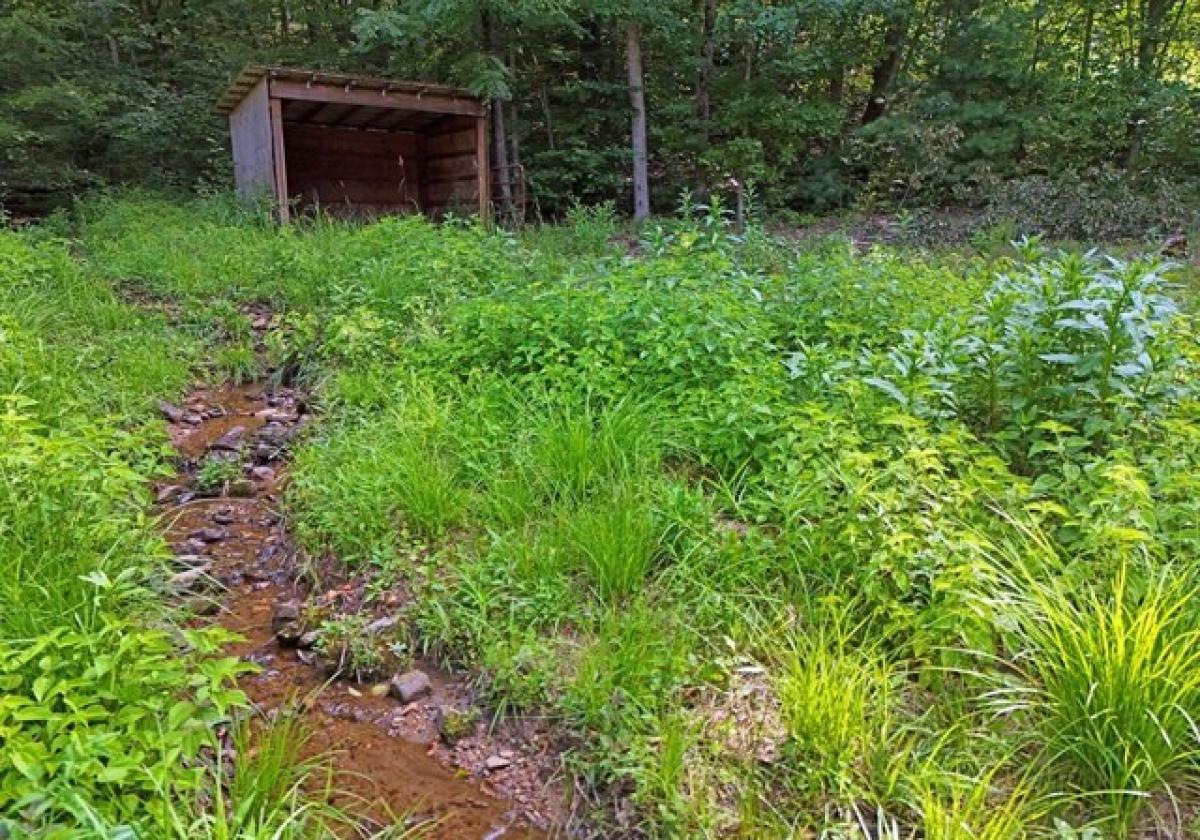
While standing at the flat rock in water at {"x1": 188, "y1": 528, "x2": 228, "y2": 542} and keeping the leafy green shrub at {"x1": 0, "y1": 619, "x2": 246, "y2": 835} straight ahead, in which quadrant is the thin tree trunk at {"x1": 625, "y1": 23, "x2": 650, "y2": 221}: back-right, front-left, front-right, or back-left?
back-left

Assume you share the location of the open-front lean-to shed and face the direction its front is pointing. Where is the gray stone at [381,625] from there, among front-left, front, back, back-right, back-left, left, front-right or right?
front-right

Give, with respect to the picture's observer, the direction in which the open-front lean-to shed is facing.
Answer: facing the viewer and to the right of the viewer

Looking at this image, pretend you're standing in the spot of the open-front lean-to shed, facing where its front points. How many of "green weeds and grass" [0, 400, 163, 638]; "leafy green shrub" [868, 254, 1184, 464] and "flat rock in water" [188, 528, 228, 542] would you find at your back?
0

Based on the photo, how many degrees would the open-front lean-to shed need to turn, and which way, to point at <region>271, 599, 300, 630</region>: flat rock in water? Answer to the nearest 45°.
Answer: approximately 45° to its right

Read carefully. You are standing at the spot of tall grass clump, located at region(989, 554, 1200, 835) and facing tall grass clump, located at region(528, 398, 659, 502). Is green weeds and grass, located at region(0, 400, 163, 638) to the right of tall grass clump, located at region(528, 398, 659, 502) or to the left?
left

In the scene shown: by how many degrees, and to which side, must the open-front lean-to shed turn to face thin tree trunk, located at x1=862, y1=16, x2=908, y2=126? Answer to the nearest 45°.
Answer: approximately 45° to its left

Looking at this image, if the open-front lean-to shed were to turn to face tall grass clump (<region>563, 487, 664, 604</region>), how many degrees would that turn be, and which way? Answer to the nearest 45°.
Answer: approximately 45° to its right

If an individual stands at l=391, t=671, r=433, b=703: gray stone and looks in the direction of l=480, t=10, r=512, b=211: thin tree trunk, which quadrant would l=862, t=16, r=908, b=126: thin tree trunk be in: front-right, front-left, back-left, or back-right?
front-right

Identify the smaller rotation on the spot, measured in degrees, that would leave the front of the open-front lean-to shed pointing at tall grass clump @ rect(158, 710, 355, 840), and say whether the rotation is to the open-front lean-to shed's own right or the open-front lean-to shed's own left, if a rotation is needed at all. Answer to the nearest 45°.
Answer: approximately 45° to the open-front lean-to shed's own right

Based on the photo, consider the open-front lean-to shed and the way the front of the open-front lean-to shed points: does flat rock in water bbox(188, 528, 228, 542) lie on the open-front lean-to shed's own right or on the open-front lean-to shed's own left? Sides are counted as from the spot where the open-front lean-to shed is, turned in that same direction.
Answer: on the open-front lean-to shed's own right
